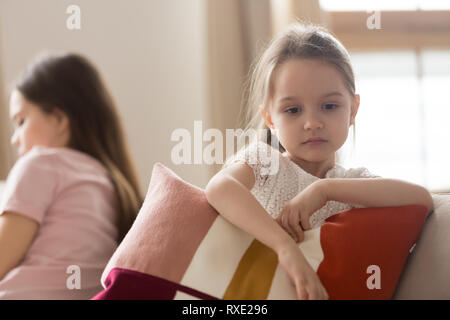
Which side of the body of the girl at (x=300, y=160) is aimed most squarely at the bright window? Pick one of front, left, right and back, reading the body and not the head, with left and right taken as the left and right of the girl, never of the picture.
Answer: back

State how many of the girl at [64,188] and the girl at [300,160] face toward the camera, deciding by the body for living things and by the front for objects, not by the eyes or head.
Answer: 1

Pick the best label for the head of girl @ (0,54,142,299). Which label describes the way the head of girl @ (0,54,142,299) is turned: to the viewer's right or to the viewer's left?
to the viewer's left

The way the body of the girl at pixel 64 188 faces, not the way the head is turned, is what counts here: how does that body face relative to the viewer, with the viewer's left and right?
facing away from the viewer and to the left of the viewer
